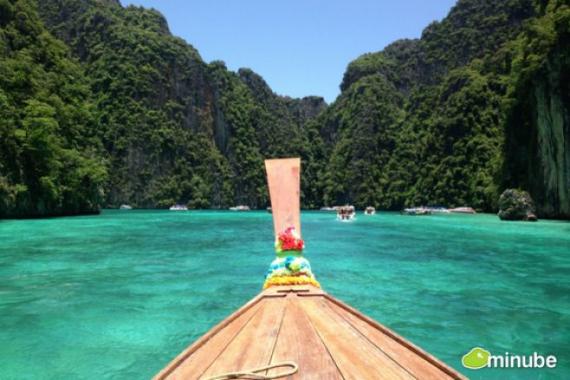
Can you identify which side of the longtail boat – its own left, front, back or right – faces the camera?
back
